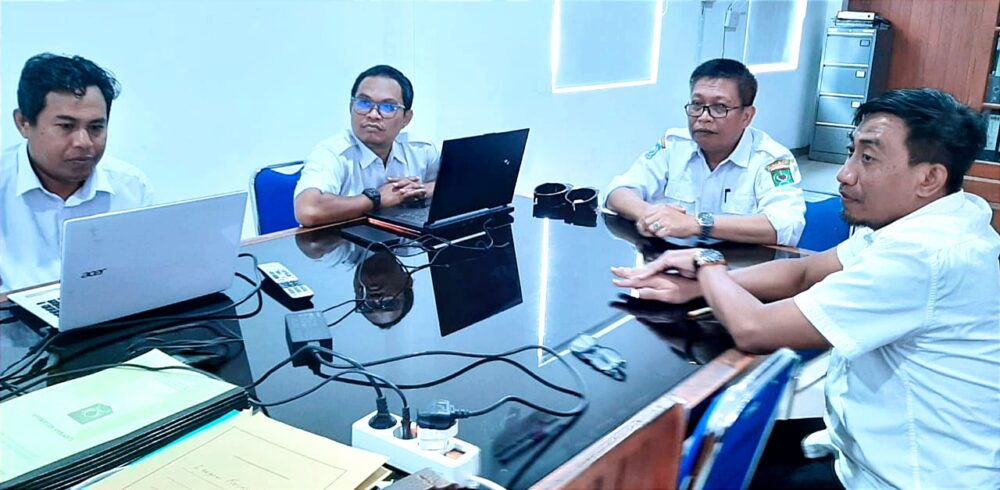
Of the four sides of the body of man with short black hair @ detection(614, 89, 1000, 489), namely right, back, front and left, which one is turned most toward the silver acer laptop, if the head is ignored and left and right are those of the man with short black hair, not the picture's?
front

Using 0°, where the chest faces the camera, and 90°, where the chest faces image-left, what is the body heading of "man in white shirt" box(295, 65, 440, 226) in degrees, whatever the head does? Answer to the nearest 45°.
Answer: approximately 315°

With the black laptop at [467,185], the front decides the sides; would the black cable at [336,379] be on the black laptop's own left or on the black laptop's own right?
on the black laptop's own left

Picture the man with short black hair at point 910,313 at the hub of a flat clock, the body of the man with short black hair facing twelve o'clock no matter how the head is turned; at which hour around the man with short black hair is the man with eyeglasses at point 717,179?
The man with eyeglasses is roughly at 2 o'clock from the man with short black hair.

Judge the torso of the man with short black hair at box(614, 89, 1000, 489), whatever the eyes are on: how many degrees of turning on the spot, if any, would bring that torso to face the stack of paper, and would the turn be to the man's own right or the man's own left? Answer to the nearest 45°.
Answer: approximately 45° to the man's own left

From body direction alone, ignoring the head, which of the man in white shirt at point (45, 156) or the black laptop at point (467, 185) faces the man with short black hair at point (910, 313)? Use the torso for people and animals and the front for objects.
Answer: the man in white shirt

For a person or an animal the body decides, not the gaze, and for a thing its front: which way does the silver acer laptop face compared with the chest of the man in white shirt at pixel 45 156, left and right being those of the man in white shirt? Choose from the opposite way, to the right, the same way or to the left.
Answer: the opposite way

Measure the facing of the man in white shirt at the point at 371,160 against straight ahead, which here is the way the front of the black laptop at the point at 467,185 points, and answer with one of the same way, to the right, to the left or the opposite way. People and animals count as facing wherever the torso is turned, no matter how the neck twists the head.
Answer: the opposite way

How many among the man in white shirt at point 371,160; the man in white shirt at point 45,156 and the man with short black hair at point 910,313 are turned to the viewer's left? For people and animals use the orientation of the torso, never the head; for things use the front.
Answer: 1

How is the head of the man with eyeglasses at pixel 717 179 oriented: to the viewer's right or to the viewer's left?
to the viewer's left

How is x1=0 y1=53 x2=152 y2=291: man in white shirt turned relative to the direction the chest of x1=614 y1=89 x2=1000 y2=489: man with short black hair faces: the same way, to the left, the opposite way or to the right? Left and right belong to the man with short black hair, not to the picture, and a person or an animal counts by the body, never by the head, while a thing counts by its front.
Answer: the opposite way

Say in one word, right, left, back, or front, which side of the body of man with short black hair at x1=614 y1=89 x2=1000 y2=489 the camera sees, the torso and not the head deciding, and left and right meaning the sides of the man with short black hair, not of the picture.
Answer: left

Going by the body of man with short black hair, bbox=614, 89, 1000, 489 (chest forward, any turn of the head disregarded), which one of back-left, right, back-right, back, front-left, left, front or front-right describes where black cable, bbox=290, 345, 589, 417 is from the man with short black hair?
front-left

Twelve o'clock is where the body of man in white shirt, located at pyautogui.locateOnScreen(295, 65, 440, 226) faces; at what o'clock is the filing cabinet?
The filing cabinet is roughly at 9 o'clock from the man in white shirt.

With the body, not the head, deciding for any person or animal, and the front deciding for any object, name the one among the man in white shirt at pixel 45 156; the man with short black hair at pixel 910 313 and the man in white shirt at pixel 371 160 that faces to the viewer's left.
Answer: the man with short black hair

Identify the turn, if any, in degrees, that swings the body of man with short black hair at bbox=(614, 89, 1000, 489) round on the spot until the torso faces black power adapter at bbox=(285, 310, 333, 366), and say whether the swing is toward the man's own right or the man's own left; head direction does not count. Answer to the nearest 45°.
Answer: approximately 45° to the man's own left

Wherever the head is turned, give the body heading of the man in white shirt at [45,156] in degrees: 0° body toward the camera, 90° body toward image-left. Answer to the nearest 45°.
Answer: approximately 315°
